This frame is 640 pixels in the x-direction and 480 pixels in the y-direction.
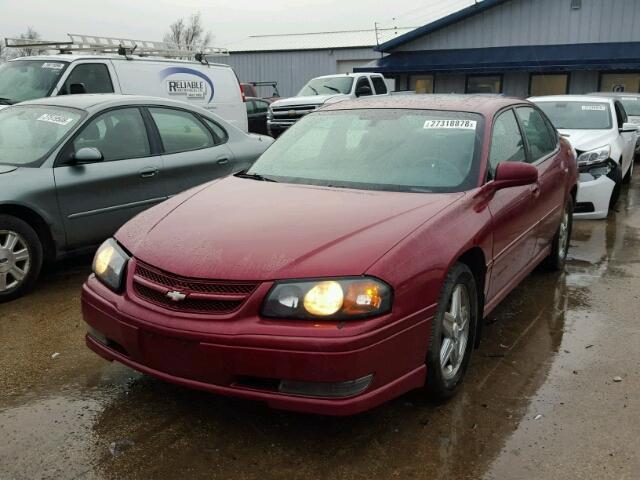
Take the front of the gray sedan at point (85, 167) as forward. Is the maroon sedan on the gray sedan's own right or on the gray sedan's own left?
on the gray sedan's own left

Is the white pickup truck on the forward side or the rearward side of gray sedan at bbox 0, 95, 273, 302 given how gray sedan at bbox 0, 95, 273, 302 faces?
on the rearward side

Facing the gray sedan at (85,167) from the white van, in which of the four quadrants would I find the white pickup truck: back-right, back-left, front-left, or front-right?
back-left

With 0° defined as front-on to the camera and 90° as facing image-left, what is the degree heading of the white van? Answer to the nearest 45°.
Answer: approximately 45°

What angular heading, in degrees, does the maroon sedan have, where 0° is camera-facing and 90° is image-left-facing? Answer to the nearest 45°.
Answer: approximately 45°

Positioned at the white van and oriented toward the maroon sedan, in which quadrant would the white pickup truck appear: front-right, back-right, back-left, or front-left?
back-left

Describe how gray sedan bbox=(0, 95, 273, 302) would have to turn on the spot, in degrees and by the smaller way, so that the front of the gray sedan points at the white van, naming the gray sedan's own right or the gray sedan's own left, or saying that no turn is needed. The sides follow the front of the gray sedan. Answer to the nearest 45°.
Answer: approximately 135° to the gray sedan's own right

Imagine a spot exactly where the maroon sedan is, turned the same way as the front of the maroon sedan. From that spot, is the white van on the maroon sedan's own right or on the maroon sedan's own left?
on the maroon sedan's own right

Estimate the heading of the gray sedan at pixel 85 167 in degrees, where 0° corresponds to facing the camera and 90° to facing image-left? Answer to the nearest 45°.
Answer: approximately 45°

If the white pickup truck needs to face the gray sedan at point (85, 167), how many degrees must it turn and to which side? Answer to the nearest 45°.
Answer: approximately 45° to its left
